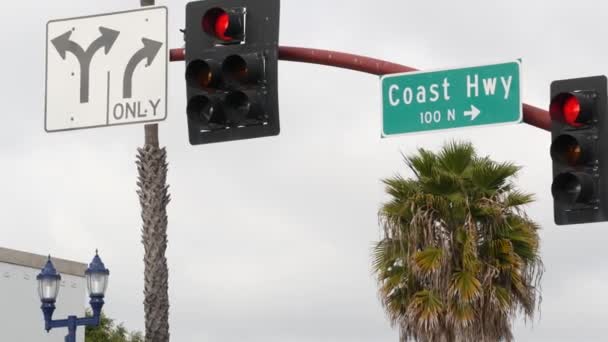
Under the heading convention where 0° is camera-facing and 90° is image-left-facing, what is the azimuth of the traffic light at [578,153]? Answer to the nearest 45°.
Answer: approximately 45°

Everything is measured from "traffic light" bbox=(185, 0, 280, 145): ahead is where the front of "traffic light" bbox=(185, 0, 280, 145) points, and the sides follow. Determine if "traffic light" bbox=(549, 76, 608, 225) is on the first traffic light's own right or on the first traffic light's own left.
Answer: on the first traffic light's own left

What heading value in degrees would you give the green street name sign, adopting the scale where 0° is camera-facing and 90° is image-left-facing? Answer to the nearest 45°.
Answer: approximately 45°

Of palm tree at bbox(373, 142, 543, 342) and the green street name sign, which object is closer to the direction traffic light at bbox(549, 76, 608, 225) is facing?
the green street name sign

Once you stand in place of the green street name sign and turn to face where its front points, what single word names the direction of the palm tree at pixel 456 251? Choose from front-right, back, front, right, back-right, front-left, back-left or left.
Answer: back-right

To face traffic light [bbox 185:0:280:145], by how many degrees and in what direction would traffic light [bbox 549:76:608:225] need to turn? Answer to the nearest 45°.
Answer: approximately 45° to its right

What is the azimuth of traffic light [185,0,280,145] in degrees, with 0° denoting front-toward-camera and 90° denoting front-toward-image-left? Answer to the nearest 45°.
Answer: approximately 45°

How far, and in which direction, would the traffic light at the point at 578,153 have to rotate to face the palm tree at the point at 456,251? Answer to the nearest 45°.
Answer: approximately 135° to its right
